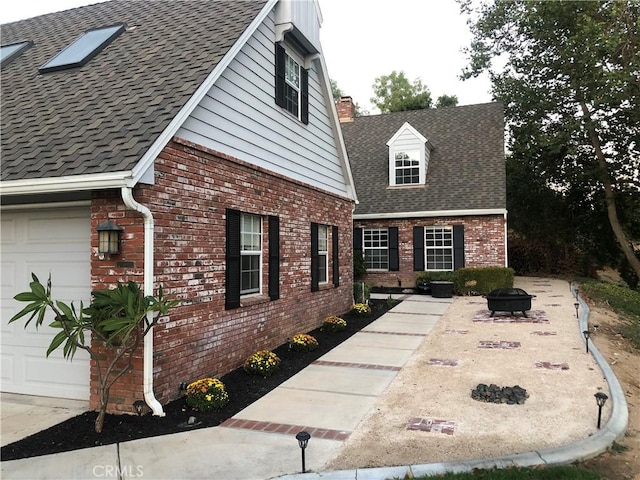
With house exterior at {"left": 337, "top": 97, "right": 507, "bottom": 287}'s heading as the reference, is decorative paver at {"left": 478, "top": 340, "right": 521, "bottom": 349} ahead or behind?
ahead

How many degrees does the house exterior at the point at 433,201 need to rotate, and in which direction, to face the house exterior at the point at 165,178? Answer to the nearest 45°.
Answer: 0° — it already faces it

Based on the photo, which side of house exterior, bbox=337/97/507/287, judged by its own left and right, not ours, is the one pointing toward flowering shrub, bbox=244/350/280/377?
front

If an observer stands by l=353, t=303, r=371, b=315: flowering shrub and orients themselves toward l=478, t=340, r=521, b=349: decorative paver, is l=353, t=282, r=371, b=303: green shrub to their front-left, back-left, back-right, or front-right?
back-left

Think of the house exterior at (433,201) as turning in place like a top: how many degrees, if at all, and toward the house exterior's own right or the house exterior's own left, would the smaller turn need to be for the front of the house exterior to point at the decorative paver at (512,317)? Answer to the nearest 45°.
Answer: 0° — it already faces it

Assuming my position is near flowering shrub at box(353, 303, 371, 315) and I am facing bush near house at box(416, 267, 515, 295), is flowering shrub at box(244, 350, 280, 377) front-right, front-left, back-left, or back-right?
back-right

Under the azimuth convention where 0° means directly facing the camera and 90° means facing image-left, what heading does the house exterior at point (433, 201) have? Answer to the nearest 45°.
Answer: approximately 0°

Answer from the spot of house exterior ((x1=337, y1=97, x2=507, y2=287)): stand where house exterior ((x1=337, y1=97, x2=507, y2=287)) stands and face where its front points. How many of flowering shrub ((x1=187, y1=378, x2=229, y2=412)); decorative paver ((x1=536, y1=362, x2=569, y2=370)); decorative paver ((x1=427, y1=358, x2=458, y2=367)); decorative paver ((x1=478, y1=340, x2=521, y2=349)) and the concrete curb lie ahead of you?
5

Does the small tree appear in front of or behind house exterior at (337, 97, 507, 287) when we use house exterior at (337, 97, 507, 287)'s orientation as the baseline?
in front

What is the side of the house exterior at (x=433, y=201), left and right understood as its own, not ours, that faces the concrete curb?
front

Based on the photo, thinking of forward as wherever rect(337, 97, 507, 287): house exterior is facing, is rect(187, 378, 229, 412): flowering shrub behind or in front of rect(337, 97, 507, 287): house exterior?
in front
